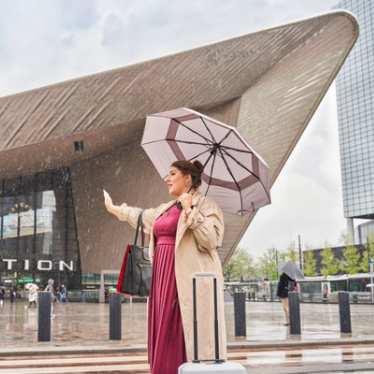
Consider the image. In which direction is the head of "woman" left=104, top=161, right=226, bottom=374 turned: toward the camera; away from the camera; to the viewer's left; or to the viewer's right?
to the viewer's left

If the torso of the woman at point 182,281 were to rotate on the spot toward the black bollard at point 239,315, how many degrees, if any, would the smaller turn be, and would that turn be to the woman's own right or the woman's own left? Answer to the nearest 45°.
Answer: approximately 135° to the woman's own right

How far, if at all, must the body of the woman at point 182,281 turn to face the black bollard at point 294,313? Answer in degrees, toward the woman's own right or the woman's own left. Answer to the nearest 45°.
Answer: approximately 135° to the woman's own right

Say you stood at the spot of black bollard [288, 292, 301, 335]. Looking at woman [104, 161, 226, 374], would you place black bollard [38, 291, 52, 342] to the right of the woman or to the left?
right

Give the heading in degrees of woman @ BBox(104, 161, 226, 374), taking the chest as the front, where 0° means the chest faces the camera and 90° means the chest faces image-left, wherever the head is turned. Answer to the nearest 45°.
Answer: approximately 45°

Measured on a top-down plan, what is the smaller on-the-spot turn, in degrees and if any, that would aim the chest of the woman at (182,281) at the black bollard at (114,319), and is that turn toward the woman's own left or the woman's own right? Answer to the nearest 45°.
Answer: approximately 135° to the woman's own right

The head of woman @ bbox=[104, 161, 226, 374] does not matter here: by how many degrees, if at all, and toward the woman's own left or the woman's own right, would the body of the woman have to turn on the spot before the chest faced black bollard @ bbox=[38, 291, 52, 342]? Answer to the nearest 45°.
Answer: approximately 135° to the woman's own right
